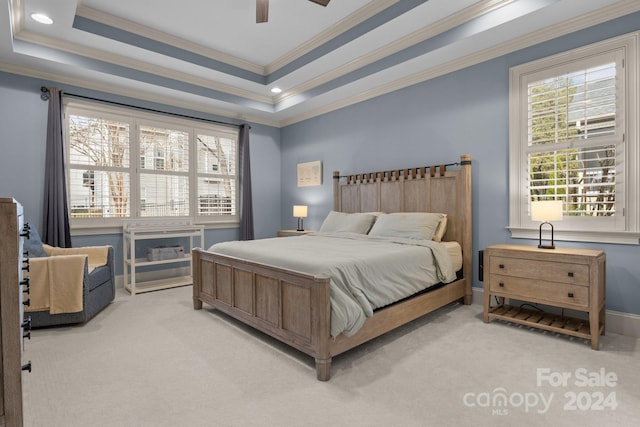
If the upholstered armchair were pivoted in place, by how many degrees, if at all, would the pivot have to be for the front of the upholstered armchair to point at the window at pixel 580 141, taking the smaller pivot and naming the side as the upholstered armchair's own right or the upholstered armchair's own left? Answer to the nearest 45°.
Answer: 0° — it already faces it

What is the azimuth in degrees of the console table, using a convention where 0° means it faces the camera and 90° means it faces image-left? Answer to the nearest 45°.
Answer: approximately 315°

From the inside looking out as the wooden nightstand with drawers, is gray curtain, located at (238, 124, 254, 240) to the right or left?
on its right

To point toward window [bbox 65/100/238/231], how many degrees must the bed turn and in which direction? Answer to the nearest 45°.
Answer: approximately 90° to its right

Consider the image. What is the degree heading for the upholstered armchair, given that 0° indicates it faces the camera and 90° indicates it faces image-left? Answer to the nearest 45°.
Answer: approximately 315°

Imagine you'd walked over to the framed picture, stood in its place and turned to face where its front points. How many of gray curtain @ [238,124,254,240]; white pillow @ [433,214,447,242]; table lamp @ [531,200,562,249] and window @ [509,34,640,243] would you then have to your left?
3

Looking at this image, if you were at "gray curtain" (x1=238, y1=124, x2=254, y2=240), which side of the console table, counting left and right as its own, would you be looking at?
left

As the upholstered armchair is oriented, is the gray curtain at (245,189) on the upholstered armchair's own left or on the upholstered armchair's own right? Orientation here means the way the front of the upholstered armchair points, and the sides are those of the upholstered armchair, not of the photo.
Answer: on the upholstered armchair's own left

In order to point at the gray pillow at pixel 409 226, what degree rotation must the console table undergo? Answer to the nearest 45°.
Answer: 0° — it already faces it

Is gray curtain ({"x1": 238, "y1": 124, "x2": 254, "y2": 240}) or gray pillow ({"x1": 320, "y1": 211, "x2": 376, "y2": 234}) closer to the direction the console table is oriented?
the gray pillow

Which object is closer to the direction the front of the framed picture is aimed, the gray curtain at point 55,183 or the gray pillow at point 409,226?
the gray curtain
